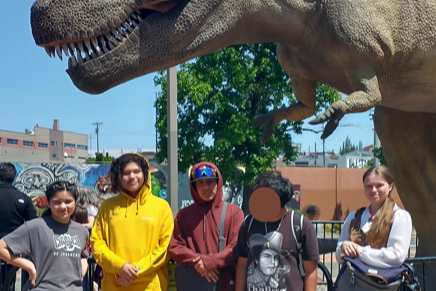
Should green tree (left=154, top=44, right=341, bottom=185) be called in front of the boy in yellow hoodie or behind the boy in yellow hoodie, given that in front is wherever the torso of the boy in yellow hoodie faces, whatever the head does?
behind

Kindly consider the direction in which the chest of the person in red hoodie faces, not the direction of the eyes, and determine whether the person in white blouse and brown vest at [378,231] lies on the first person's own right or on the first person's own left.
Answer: on the first person's own left

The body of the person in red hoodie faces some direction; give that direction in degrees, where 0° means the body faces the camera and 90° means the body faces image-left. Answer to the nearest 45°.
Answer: approximately 0°

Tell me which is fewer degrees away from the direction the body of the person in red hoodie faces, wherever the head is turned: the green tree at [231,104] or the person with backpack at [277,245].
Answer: the person with backpack

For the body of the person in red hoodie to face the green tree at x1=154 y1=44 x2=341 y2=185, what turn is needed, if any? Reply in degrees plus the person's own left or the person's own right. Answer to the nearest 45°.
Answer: approximately 180°

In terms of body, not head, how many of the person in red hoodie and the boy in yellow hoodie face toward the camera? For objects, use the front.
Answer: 2

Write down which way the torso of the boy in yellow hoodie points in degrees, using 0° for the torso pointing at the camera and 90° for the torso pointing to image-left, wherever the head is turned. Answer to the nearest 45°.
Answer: approximately 0°
